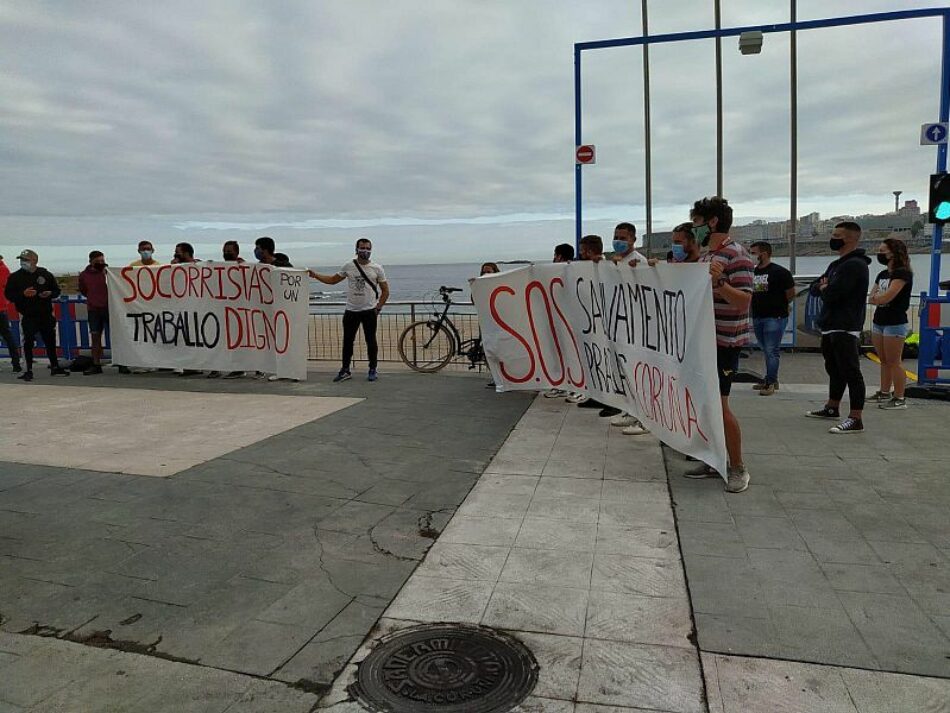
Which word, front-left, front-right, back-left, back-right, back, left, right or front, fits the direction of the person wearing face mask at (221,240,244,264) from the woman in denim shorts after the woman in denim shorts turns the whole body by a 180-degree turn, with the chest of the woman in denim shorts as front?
back-left

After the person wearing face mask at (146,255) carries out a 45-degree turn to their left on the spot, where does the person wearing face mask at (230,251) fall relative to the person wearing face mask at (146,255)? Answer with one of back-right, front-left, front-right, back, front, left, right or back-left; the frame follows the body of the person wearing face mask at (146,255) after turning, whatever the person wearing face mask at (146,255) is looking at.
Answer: front

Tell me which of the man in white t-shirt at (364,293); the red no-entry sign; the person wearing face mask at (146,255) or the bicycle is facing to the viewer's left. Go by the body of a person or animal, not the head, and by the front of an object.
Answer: the bicycle

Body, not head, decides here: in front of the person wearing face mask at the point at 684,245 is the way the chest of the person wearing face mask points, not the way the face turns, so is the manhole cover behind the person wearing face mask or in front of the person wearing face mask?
in front

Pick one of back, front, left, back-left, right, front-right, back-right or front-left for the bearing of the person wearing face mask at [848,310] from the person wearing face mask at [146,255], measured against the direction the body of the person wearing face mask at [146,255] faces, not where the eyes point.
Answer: front-left

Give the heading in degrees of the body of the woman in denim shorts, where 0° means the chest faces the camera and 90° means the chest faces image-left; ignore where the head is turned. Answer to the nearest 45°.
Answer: approximately 45°

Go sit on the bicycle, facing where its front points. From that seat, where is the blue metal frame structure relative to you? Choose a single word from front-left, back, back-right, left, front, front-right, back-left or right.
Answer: back

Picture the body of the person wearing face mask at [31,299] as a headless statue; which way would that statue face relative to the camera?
toward the camera

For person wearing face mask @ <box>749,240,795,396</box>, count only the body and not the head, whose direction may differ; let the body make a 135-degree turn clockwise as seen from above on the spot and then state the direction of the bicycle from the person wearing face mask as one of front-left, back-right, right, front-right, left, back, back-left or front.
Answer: left

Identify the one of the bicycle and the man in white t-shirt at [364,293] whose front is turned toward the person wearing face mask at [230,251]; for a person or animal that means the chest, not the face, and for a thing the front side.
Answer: the bicycle

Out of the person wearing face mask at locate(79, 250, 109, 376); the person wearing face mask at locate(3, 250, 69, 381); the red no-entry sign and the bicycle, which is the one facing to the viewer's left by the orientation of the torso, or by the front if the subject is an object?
the bicycle

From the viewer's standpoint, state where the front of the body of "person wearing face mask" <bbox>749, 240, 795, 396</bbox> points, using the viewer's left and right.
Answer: facing the viewer and to the left of the viewer

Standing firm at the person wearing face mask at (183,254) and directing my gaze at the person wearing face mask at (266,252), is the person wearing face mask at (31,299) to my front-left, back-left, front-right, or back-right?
back-right

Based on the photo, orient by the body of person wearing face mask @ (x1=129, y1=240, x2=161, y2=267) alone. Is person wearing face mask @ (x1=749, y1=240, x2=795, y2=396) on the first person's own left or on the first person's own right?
on the first person's own left
